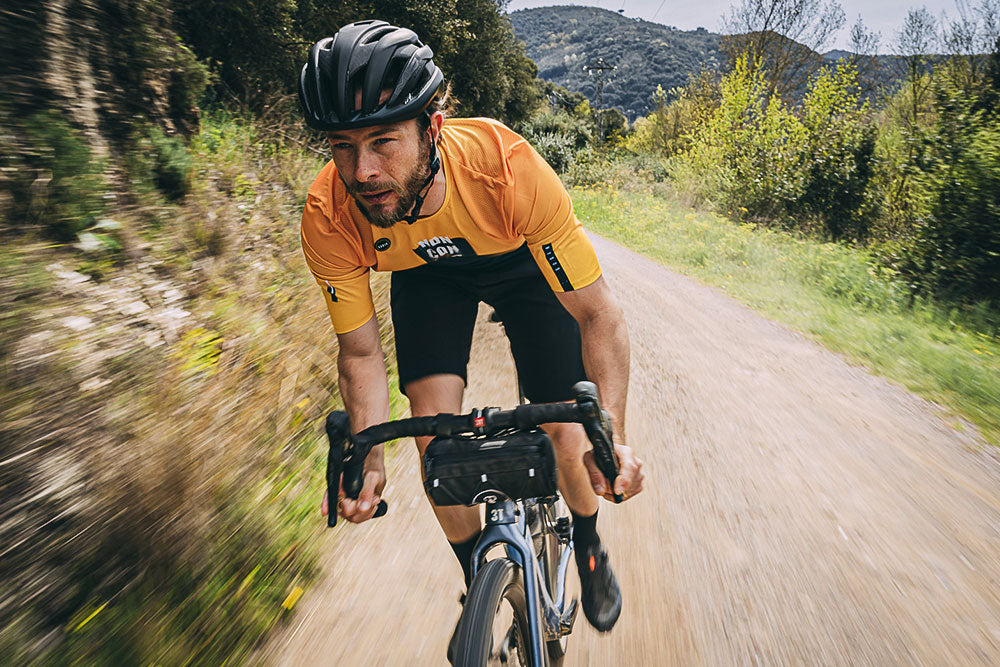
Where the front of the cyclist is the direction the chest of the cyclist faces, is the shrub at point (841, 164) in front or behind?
behind

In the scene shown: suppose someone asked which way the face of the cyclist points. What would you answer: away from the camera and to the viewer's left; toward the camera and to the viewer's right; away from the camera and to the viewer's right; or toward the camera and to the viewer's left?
toward the camera and to the viewer's left

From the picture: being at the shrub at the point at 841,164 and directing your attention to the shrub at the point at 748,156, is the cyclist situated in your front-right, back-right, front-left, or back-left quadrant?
back-left

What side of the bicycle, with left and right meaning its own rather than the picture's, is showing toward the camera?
front

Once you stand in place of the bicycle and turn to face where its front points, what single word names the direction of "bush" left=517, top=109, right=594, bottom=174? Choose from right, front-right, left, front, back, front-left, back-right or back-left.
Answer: back

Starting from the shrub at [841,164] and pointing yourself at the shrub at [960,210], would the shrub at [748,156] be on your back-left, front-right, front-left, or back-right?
back-right

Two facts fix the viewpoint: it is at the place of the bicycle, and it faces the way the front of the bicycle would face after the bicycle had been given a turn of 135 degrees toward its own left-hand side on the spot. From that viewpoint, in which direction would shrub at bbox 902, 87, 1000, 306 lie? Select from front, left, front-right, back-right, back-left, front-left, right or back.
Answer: front

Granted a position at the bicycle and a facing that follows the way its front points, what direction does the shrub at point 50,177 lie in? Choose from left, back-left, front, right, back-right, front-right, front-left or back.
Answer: back-right

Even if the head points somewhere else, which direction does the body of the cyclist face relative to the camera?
toward the camera
